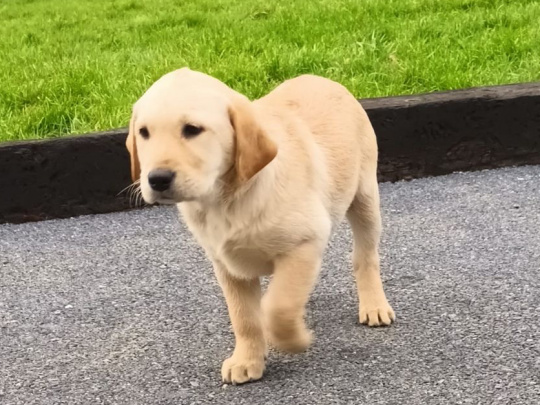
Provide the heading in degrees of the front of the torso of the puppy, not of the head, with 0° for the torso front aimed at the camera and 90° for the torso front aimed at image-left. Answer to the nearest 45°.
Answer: approximately 45°

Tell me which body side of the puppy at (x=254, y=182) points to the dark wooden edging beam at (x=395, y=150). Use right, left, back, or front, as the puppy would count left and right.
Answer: back
